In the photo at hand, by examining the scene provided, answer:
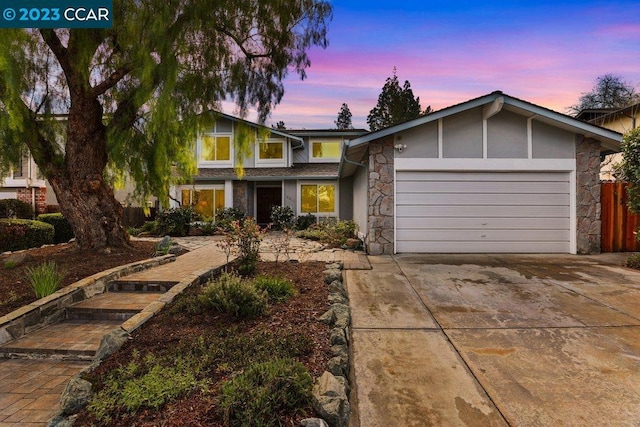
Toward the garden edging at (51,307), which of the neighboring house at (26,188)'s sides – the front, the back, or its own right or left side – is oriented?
front

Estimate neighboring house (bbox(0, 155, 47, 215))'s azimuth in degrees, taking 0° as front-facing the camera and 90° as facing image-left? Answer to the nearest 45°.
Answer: approximately 0°

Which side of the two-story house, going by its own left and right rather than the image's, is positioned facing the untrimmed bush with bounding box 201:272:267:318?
front

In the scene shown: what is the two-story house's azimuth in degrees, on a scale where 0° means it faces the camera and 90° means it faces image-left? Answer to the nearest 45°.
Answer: approximately 0°

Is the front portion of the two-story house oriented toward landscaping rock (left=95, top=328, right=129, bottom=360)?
yes

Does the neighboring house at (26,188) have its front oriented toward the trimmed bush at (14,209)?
yes

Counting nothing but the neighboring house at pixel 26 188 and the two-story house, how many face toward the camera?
2

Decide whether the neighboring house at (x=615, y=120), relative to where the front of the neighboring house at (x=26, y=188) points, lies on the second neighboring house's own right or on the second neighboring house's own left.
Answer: on the second neighboring house's own left

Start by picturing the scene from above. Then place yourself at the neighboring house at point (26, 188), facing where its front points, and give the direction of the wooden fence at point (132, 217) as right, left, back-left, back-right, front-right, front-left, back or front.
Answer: front-left

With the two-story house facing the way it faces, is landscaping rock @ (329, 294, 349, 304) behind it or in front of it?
in front

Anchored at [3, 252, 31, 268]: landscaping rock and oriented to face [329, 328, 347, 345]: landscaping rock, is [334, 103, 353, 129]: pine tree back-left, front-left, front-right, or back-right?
back-left

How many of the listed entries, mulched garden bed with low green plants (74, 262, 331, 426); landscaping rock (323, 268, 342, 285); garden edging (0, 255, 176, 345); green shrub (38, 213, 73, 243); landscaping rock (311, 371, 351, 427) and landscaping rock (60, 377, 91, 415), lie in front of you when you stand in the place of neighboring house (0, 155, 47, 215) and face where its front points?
6

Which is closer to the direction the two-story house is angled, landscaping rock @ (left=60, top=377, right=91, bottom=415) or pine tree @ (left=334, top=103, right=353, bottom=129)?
the landscaping rock

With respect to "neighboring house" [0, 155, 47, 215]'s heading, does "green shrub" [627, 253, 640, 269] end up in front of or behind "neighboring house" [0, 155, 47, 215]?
in front

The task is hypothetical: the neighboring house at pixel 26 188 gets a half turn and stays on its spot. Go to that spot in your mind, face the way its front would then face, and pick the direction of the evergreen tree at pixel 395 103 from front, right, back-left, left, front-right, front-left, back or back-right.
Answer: right
